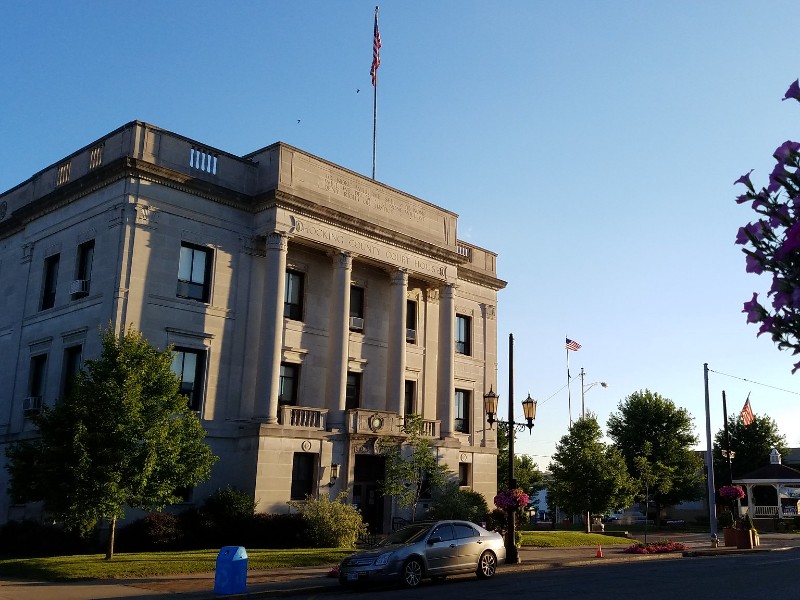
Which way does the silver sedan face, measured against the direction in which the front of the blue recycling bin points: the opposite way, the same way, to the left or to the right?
to the right

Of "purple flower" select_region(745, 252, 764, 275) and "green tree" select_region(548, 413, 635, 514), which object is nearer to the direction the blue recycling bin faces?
the purple flower

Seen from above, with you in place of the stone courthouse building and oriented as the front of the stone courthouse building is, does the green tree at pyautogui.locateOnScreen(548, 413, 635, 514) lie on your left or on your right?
on your left

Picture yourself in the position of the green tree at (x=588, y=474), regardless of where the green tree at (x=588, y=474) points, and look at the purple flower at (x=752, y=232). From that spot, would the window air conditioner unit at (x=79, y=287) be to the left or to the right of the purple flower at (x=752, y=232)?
right

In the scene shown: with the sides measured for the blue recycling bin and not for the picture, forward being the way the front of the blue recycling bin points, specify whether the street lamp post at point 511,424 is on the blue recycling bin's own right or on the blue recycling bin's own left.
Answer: on the blue recycling bin's own left

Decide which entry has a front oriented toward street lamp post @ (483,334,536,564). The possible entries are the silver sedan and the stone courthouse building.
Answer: the stone courthouse building

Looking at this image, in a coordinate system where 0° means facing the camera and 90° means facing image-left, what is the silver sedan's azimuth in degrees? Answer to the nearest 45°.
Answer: approximately 45°

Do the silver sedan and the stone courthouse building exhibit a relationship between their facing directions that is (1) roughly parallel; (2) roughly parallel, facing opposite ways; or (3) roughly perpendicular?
roughly perpendicular

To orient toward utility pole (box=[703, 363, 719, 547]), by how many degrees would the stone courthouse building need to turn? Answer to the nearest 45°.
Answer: approximately 45° to its left
